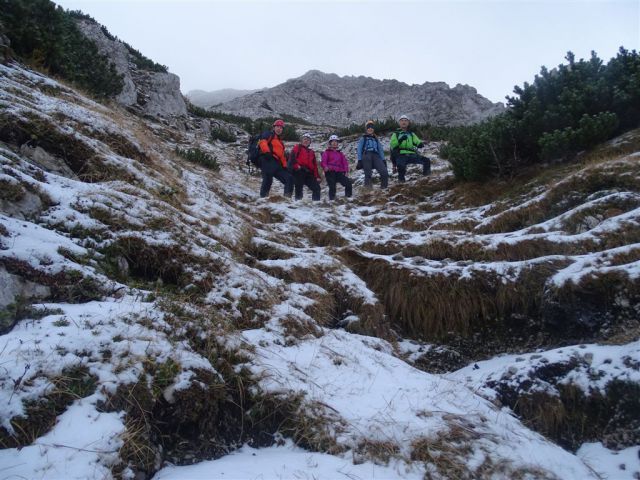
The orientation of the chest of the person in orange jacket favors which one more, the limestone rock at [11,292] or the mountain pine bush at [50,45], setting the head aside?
the limestone rock

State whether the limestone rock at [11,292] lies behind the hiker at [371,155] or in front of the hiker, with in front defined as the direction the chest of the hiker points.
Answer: in front

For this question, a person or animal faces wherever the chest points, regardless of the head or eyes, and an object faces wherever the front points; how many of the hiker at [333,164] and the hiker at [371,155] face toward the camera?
2

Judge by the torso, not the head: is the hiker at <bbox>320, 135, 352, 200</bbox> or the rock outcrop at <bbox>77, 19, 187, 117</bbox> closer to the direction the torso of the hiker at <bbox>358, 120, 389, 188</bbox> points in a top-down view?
the hiker

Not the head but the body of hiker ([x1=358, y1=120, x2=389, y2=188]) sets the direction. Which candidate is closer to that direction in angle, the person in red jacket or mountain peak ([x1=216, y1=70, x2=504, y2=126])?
the person in red jacket

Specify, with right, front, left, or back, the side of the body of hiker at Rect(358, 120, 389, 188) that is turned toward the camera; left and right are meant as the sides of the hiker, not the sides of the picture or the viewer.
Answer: front

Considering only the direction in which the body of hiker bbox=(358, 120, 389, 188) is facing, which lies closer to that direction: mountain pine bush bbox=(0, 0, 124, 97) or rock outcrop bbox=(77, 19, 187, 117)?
the mountain pine bush

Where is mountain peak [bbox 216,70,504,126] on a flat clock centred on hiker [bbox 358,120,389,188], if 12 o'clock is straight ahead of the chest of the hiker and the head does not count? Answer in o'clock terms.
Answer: The mountain peak is roughly at 6 o'clock from the hiker.

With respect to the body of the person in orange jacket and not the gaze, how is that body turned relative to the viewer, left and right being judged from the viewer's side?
facing the viewer and to the right of the viewer
